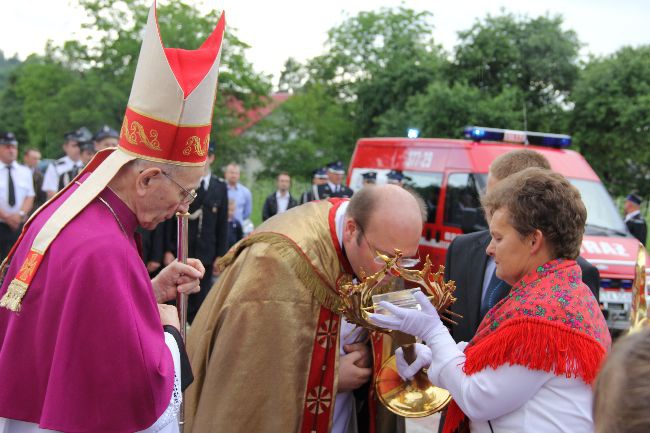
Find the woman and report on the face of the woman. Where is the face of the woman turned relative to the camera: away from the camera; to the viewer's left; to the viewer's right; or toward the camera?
to the viewer's left

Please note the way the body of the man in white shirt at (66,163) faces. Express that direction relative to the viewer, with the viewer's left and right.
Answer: facing the viewer and to the right of the viewer

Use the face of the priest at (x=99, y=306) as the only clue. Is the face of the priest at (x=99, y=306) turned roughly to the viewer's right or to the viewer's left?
to the viewer's right

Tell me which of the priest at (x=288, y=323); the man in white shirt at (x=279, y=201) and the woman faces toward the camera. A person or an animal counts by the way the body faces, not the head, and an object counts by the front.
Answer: the man in white shirt

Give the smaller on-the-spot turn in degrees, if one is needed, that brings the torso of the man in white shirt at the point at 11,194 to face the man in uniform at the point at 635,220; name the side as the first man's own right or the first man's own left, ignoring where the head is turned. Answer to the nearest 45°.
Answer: approximately 90° to the first man's own left

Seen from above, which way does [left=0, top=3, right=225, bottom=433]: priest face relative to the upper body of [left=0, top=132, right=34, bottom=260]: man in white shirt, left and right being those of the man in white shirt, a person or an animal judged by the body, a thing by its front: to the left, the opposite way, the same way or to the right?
to the left

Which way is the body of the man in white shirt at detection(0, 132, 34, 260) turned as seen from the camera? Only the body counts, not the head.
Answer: toward the camera

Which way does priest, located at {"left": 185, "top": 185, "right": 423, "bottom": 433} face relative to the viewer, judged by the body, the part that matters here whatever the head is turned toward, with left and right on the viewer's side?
facing to the right of the viewer

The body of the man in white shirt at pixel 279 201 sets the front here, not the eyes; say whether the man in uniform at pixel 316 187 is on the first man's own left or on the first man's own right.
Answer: on the first man's own left

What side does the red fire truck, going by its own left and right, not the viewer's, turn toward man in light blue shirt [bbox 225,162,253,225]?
back

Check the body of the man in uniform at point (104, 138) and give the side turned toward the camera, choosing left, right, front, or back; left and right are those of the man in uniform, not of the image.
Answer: front

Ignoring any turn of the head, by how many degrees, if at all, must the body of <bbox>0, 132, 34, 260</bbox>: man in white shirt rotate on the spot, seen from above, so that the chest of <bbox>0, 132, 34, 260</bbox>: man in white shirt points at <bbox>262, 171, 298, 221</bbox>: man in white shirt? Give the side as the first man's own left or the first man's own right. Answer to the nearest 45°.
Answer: approximately 135° to the first man's own left

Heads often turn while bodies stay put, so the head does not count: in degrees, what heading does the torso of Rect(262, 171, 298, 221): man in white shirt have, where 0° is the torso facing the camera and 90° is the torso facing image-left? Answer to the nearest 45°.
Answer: approximately 0°

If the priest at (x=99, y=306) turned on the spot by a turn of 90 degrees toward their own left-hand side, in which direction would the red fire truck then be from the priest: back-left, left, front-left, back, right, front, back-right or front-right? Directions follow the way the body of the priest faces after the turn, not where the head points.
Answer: front-right
